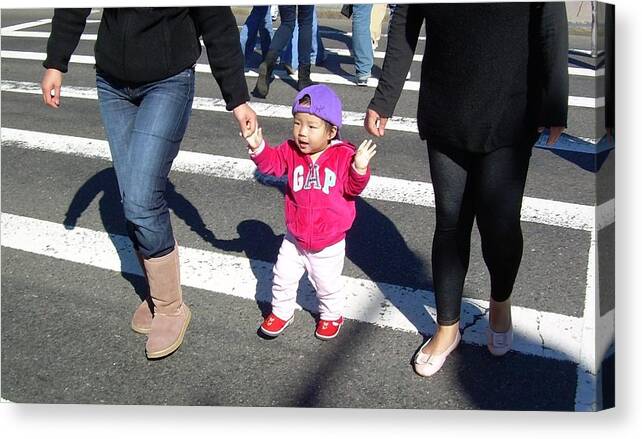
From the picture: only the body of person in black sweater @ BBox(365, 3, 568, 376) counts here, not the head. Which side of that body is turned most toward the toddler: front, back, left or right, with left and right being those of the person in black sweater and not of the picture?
right

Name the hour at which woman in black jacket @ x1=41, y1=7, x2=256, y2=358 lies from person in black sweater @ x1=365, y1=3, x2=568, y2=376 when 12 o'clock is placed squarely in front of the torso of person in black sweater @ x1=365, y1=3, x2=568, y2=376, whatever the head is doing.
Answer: woman in black jacket @ x1=41, y1=7, x2=256, y2=358 is roughly at 3 o'clock from person in black sweater @ x1=365, y1=3, x2=568, y2=376.

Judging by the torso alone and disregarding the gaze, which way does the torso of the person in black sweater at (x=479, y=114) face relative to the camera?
toward the camera
